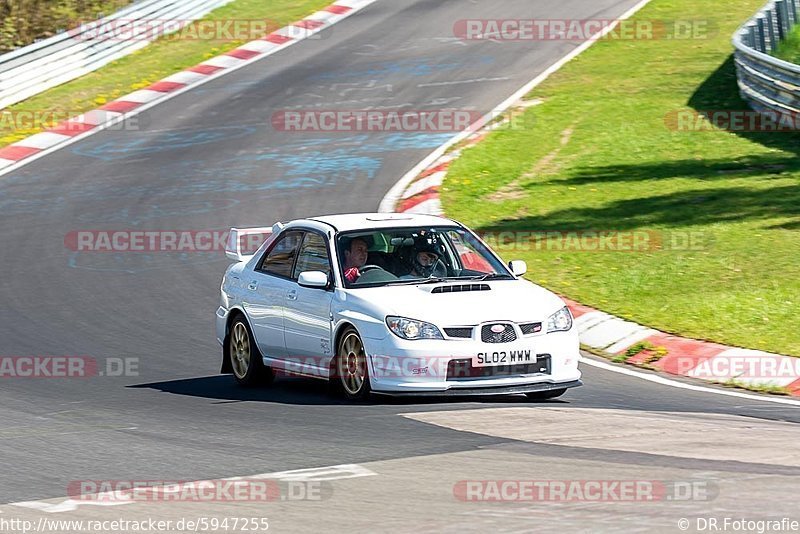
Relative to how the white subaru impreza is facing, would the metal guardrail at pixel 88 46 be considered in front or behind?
behind

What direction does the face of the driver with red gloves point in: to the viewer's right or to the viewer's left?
to the viewer's right

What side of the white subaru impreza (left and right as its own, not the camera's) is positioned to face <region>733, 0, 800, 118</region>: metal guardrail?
left

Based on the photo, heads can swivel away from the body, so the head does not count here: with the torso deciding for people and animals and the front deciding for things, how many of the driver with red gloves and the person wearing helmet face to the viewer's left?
0

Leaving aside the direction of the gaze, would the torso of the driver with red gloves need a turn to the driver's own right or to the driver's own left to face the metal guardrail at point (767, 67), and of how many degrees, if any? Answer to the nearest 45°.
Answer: approximately 90° to the driver's own left

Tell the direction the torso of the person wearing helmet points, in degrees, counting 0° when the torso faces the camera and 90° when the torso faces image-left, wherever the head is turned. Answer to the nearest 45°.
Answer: approximately 315°

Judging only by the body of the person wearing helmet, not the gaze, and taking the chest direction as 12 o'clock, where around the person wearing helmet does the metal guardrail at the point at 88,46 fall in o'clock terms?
The metal guardrail is roughly at 7 o'clock from the person wearing helmet.

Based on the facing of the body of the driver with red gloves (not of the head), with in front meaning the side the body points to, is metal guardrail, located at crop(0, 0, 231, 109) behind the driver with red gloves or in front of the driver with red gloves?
behind

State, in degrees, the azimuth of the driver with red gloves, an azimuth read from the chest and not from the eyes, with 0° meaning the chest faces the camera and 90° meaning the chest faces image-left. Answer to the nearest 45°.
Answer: approximately 315°

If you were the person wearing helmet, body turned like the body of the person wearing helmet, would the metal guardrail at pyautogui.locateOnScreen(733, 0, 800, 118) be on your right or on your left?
on your left
